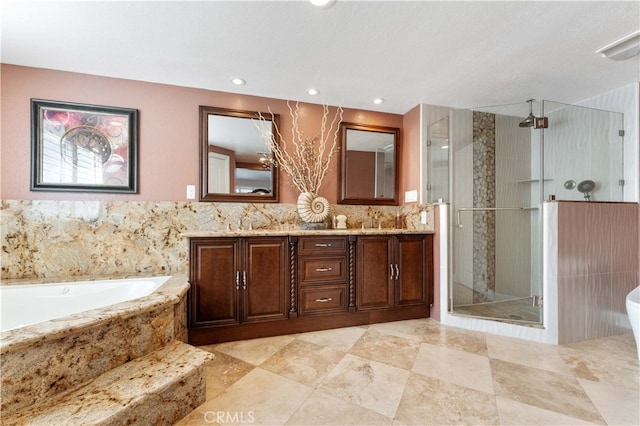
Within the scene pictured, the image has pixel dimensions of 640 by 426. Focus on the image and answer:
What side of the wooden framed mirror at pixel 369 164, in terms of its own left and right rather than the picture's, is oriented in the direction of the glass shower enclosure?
left

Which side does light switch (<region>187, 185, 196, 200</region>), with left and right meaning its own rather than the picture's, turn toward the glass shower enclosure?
left

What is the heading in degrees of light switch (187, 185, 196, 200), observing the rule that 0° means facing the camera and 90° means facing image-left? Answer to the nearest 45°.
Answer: approximately 0°

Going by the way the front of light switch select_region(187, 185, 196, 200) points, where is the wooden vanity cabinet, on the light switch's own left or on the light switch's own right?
on the light switch's own left

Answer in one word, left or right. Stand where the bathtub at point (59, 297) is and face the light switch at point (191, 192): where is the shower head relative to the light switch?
right

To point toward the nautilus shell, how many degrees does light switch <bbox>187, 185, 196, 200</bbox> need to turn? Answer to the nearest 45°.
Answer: approximately 90° to its left

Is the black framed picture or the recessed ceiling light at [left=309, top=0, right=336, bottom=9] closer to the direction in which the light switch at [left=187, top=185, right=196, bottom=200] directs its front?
the recessed ceiling light

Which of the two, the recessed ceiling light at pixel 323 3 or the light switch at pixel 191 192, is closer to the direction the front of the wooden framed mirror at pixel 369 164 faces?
the recessed ceiling light

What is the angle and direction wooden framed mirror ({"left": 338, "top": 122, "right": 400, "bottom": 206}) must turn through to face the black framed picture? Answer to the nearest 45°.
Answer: approximately 45° to its right
